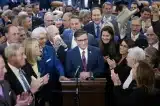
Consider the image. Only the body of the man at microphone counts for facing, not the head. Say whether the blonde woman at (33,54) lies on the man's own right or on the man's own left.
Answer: on the man's own right

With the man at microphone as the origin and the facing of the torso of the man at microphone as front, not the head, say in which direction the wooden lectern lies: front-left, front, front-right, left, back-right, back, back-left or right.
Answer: front

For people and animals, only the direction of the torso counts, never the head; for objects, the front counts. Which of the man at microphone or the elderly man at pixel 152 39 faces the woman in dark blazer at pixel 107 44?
the elderly man

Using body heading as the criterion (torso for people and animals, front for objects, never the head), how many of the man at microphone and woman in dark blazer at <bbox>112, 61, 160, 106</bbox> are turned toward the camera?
1

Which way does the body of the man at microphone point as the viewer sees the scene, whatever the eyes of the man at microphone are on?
toward the camera

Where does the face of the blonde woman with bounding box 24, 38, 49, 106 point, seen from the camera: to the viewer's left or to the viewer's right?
to the viewer's right

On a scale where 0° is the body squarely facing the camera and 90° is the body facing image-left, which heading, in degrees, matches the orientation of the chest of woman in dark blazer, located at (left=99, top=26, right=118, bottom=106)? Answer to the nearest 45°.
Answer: approximately 45°

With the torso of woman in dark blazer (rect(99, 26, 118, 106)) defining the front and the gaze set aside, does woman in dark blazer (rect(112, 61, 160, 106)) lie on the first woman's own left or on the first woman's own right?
on the first woman's own left

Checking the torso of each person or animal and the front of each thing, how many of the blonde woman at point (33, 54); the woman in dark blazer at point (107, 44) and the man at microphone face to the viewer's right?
1
